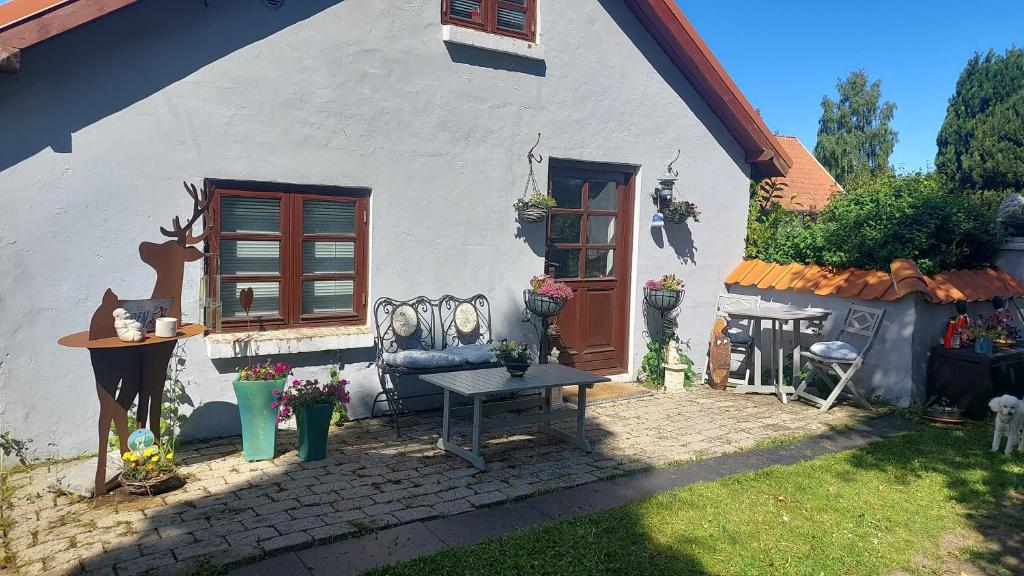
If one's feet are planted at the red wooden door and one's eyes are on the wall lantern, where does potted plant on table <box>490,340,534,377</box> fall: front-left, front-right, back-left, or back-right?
back-right

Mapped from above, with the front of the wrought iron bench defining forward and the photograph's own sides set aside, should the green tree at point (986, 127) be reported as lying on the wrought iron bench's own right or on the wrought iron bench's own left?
on the wrought iron bench's own left

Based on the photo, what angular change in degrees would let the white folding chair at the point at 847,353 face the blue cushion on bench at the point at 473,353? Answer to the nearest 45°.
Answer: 0° — it already faces it

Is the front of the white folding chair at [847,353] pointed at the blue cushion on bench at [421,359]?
yes

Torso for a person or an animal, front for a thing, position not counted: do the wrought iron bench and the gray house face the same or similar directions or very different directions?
same or similar directions

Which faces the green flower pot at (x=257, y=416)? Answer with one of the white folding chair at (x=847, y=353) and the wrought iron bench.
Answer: the white folding chair

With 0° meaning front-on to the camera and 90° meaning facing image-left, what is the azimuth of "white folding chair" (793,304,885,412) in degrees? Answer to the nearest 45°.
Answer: approximately 45°

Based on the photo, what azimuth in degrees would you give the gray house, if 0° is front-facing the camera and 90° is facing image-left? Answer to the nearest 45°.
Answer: approximately 315°

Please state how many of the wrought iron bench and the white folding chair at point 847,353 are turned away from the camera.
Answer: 0

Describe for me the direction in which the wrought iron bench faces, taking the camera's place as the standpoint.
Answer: facing the viewer and to the right of the viewer

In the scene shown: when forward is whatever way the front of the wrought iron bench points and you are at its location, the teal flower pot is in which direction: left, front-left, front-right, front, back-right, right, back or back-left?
right

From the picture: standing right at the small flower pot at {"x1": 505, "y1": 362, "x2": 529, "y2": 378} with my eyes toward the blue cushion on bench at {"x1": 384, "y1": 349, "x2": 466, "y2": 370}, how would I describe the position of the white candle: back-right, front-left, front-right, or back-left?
front-left

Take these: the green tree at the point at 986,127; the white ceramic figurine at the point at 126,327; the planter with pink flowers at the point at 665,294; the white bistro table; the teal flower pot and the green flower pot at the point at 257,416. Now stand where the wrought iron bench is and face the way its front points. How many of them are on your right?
3

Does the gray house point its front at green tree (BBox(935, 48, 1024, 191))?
no

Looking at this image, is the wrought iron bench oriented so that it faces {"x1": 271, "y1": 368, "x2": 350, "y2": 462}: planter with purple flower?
no

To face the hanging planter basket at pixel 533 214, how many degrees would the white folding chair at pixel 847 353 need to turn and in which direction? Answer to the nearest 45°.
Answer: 0° — it already faces it

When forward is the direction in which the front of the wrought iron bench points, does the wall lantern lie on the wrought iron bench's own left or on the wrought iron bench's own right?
on the wrought iron bench's own left

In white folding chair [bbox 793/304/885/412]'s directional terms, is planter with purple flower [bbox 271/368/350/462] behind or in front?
in front

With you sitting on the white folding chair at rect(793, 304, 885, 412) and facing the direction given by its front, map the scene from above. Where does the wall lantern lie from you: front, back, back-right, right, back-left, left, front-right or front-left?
front-right
